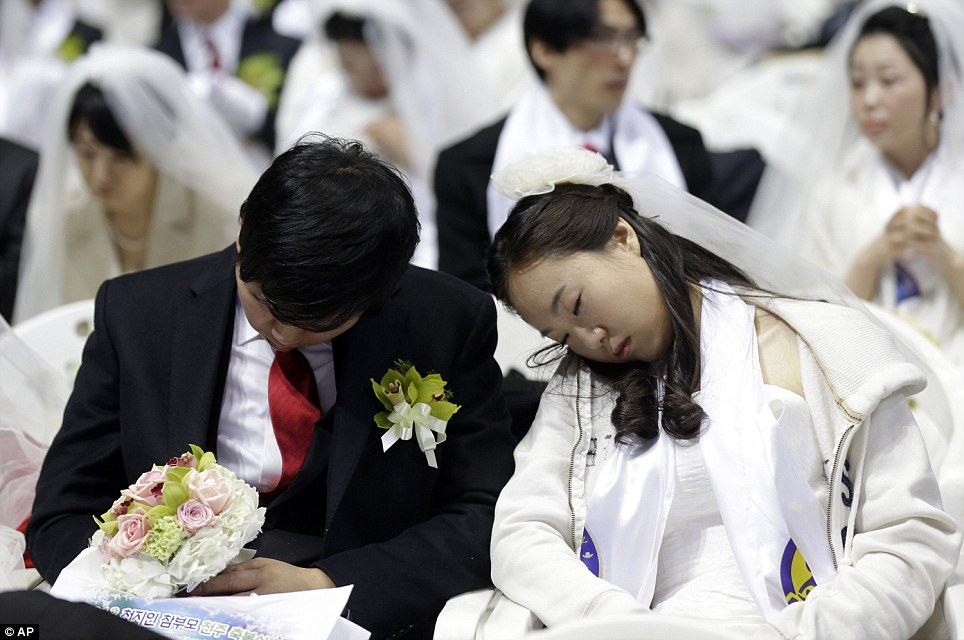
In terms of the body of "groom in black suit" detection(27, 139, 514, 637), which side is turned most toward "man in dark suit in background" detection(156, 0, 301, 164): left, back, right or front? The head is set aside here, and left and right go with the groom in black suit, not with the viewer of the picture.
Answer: back

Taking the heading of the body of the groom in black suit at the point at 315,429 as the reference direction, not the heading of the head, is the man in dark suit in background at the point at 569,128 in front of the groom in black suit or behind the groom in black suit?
behind

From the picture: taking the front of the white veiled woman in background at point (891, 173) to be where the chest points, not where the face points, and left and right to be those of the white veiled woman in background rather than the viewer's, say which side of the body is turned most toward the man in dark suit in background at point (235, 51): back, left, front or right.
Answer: right

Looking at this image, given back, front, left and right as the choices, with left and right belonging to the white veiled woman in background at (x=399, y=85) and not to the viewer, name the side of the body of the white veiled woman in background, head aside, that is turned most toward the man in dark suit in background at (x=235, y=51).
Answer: right

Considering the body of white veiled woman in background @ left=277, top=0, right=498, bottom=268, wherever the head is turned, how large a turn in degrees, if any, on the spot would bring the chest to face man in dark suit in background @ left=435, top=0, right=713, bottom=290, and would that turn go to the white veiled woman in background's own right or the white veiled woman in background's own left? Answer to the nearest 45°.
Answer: approximately 90° to the white veiled woman in background's own left

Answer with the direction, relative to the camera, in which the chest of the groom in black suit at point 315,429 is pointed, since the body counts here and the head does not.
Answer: toward the camera

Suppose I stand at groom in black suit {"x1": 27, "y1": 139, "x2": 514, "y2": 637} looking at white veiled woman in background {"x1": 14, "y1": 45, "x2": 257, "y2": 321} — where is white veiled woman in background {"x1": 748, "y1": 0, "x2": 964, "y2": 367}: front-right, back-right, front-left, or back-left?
front-right

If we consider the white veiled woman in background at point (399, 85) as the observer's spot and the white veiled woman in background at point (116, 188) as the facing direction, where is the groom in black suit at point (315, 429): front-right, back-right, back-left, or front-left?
front-left

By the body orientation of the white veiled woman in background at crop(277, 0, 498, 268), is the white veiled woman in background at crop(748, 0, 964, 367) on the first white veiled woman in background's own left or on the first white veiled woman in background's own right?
on the first white veiled woman in background's own left

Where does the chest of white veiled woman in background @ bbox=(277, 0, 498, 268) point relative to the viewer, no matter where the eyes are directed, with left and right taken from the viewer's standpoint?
facing the viewer and to the left of the viewer

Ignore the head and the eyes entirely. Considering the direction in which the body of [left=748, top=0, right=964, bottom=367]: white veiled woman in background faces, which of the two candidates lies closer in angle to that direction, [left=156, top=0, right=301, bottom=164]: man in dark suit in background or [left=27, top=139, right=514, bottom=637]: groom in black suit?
the groom in black suit

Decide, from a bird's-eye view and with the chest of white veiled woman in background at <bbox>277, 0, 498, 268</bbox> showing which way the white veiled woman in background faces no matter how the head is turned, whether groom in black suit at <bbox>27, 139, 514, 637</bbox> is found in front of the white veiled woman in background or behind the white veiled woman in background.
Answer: in front

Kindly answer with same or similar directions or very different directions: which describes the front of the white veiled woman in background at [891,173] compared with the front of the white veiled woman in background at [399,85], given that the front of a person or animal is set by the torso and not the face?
same or similar directions
